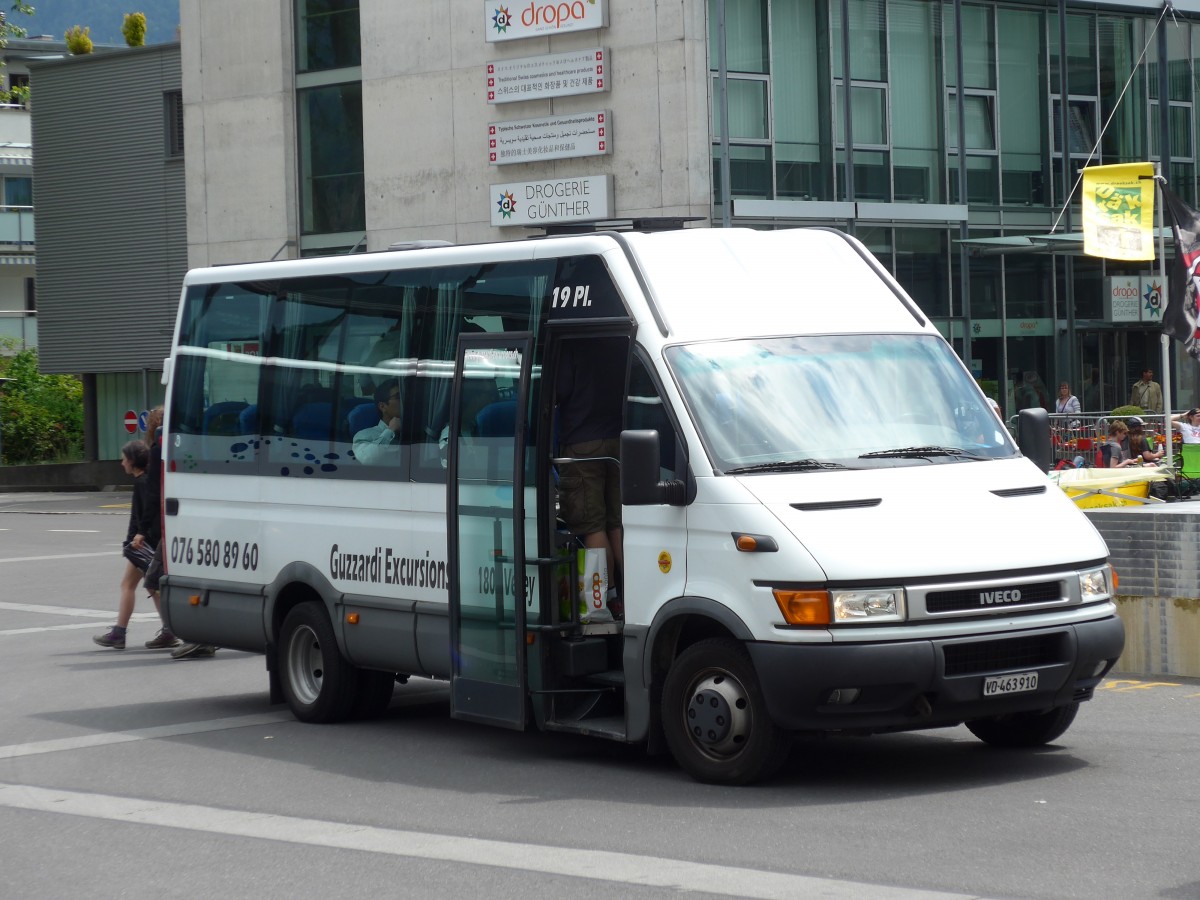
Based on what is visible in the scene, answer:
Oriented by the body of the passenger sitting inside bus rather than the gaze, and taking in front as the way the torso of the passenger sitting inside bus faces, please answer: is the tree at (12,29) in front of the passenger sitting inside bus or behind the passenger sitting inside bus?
behind

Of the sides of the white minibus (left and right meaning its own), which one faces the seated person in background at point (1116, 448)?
left

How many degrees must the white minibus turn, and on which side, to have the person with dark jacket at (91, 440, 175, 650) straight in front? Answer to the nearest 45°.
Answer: approximately 180°

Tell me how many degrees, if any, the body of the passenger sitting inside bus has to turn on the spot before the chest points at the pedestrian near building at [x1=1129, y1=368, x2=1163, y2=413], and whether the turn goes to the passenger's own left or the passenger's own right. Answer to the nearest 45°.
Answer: approximately 90° to the passenger's own left

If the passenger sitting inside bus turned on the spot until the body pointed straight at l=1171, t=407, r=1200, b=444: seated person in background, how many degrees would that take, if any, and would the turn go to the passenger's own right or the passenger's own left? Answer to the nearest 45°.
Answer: approximately 90° to the passenger's own left

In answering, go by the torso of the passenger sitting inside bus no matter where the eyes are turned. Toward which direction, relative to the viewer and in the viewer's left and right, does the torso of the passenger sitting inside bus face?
facing the viewer and to the right of the viewer

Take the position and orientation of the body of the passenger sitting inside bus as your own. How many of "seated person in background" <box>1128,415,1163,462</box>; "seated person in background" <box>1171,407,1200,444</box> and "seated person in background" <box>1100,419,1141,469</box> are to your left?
3

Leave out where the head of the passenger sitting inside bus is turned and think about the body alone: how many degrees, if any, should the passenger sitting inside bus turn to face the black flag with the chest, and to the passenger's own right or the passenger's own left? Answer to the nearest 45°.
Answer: approximately 90° to the passenger's own left

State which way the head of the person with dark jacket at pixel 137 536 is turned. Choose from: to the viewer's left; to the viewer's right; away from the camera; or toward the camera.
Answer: to the viewer's left

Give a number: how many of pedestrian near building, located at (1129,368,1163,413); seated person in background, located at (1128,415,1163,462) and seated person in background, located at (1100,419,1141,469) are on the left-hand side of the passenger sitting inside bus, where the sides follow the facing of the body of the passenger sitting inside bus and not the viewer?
3

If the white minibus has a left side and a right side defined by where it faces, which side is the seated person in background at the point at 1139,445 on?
on its left

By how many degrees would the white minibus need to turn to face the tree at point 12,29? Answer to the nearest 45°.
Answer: approximately 180°

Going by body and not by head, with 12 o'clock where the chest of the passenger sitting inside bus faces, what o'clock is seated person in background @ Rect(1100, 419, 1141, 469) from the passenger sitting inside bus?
The seated person in background is roughly at 9 o'clock from the passenger sitting inside bus.
